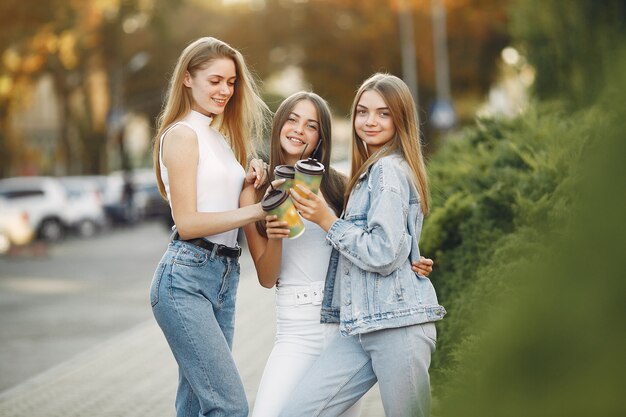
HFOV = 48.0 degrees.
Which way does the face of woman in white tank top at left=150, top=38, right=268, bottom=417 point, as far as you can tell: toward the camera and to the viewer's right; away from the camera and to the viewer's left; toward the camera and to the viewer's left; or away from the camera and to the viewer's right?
toward the camera and to the viewer's right

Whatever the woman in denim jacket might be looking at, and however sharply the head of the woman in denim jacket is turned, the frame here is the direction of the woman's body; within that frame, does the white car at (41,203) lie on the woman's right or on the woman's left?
on the woman's right

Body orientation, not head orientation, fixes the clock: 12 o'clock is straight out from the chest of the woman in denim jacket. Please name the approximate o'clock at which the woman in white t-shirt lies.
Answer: The woman in white t-shirt is roughly at 3 o'clock from the woman in denim jacket.

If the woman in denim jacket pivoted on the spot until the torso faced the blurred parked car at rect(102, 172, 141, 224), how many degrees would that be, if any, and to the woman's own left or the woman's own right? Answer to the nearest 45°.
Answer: approximately 135° to the woman's own right

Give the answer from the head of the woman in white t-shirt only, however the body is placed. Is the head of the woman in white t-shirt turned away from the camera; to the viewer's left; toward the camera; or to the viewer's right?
toward the camera

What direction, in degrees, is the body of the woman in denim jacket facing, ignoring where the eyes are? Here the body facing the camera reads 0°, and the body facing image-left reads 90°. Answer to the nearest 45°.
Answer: approximately 45°

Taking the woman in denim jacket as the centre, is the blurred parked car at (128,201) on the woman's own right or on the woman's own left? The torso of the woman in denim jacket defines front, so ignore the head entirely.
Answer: on the woman's own right

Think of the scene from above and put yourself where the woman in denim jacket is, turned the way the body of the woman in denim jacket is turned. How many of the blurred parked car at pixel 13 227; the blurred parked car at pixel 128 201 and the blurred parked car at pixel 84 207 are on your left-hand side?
0

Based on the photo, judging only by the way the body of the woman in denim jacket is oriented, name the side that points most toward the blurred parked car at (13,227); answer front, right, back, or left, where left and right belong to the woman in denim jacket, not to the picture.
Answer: right
